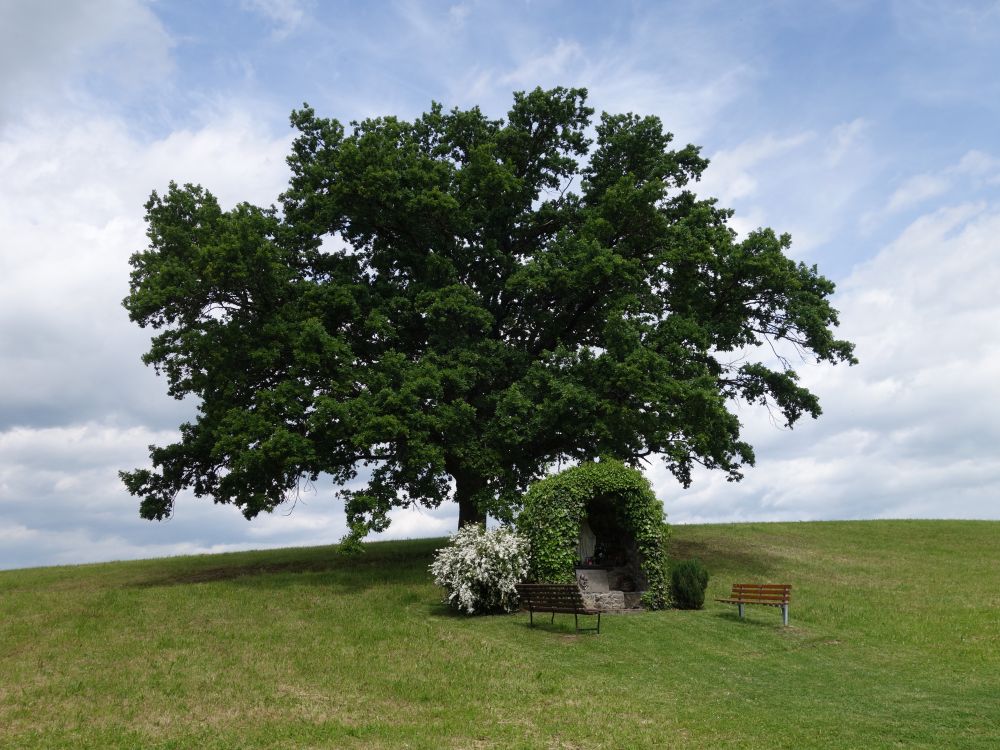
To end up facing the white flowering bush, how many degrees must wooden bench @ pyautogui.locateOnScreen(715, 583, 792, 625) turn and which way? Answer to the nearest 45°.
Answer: approximately 45° to its right

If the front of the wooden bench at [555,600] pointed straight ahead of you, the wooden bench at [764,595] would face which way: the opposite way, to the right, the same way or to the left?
the opposite way

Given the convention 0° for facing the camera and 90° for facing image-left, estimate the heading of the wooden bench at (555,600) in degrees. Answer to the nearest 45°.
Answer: approximately 225°

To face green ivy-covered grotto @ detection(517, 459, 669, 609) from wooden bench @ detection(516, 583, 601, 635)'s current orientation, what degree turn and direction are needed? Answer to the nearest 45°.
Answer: approximately 45° to its left

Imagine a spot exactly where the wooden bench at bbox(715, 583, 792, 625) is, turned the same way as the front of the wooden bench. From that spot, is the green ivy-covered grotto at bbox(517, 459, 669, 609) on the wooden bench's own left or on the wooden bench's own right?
on the wooden bench's own right

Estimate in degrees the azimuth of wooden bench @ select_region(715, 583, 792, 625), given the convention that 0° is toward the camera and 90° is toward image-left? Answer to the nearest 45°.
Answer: approximately 45°
